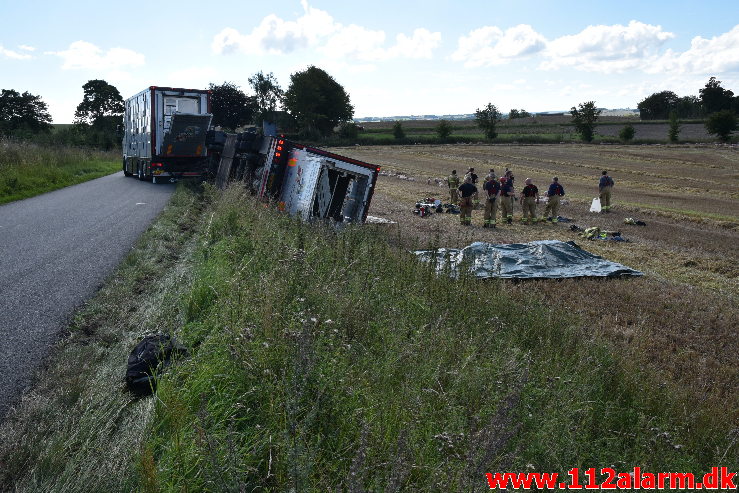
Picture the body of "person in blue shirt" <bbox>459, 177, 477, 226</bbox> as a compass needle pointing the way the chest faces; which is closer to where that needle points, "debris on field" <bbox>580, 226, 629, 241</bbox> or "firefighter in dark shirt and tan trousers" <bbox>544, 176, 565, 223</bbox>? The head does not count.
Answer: the firefighter in dark shirt and tan trousers

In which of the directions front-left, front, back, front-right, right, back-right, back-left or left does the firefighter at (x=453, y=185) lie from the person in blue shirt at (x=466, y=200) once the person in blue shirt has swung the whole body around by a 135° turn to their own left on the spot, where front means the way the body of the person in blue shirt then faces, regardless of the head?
back-right

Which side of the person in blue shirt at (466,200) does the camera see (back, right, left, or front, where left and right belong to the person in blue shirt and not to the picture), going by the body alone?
back
